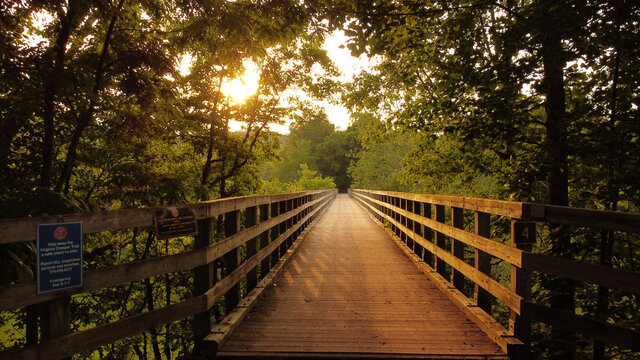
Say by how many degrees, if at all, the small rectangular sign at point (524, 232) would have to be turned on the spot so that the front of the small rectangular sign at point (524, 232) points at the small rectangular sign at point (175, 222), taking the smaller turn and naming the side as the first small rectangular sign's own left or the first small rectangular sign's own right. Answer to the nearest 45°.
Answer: approximately 45° to the first small rectangular sign's own right

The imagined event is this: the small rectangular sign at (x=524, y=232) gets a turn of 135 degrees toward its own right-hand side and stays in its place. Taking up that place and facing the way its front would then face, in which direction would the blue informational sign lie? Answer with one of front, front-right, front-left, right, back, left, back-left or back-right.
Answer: left

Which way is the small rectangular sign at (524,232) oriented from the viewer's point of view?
toward the camera
